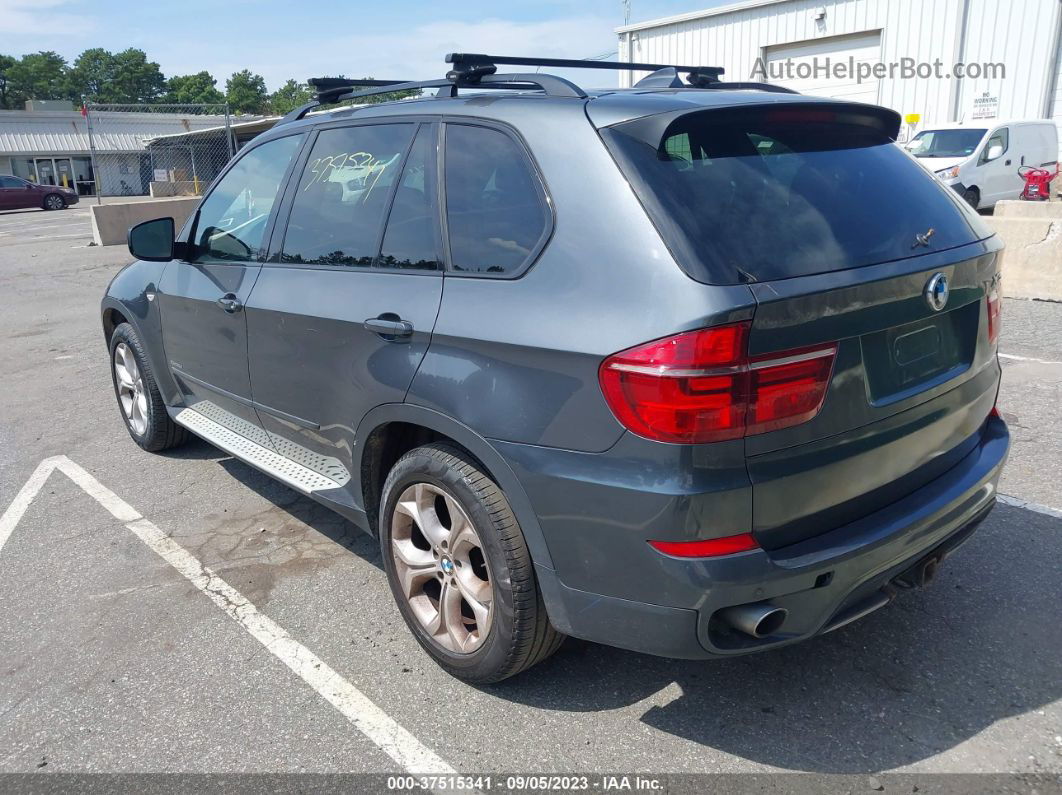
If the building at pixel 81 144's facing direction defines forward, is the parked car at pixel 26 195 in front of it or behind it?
in front

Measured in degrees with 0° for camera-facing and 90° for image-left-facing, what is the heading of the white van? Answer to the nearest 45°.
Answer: approximately 45°

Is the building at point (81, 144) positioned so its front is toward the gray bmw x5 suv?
yes

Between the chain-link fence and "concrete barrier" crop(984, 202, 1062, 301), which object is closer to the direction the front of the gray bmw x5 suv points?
the chain-link fence

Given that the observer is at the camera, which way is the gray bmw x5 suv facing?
facing away from the viewer and to the left of the viewer

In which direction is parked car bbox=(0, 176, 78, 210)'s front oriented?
to the viewer's right

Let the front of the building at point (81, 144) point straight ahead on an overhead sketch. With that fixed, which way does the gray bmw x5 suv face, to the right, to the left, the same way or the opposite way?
the opposite way

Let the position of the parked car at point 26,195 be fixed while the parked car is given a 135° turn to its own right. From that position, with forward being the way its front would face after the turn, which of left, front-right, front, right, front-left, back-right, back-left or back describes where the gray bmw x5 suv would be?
front-left
